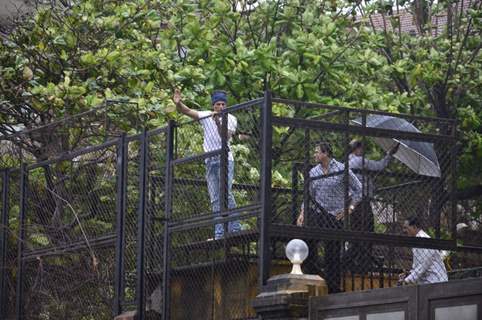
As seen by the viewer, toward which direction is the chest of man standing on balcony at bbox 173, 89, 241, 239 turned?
toward the camera

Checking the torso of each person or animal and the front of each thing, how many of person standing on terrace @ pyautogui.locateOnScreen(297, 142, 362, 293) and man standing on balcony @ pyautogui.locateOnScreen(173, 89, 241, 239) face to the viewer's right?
0

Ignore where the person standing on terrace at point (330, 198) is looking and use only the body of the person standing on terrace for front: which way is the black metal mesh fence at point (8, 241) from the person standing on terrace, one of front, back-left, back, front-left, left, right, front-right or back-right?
right

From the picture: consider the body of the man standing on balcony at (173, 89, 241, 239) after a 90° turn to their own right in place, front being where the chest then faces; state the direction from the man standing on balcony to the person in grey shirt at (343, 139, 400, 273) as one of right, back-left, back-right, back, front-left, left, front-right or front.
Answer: back

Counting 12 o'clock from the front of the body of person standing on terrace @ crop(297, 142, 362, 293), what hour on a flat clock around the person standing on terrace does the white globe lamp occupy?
The white globe lamp is roughly at 11 o'clock from the person standing on terrace.

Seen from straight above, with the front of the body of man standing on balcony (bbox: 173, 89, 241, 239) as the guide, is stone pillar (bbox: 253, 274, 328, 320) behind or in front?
in front

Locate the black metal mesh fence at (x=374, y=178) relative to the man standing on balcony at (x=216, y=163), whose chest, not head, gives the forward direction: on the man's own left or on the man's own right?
on the man's own left

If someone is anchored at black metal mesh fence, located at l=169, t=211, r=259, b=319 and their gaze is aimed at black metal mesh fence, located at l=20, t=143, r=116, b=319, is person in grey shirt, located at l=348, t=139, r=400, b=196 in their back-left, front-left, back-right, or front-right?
back-right

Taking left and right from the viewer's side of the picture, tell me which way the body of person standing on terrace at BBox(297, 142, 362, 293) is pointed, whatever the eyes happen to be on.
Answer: facing the viewer and to the left of the viewer

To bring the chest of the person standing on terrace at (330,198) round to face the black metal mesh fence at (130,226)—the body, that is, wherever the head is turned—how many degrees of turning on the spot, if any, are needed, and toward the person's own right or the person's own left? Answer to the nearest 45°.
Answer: approximately 90° to the person's own right
